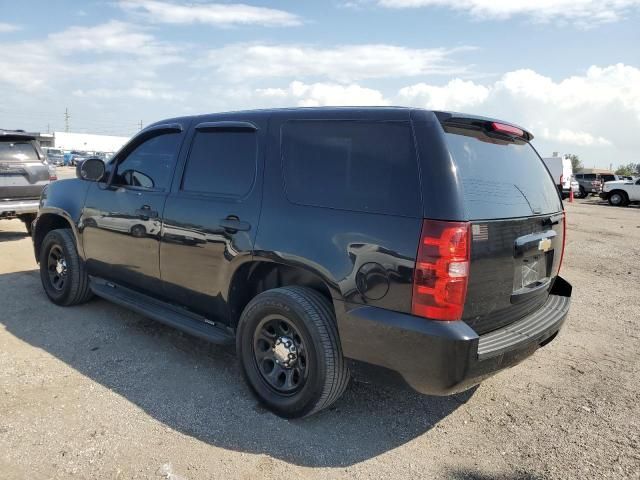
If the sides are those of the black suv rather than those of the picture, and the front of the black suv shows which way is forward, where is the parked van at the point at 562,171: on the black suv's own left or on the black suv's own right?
on the black suv's own right

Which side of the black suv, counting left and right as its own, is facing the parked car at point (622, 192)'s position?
right

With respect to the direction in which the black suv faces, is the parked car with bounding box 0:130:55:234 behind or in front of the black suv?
in front

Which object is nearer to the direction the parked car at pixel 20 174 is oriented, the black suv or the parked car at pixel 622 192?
the parked car

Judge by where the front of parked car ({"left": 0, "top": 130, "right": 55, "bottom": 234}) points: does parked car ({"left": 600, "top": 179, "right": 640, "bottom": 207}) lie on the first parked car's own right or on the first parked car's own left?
on the first parked car's own right

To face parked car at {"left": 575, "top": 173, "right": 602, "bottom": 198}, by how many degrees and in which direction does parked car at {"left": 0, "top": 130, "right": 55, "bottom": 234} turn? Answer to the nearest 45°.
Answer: approximately 90° to its right

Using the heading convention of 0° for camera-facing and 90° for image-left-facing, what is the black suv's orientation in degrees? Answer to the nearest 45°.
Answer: approximately 135°

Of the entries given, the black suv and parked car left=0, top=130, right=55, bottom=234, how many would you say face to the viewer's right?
0

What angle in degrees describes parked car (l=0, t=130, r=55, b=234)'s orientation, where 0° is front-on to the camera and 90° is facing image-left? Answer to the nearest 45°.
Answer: approximately 180°

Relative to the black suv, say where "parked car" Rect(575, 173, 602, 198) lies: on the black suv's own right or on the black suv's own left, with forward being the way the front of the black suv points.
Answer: on the black suv's own right
